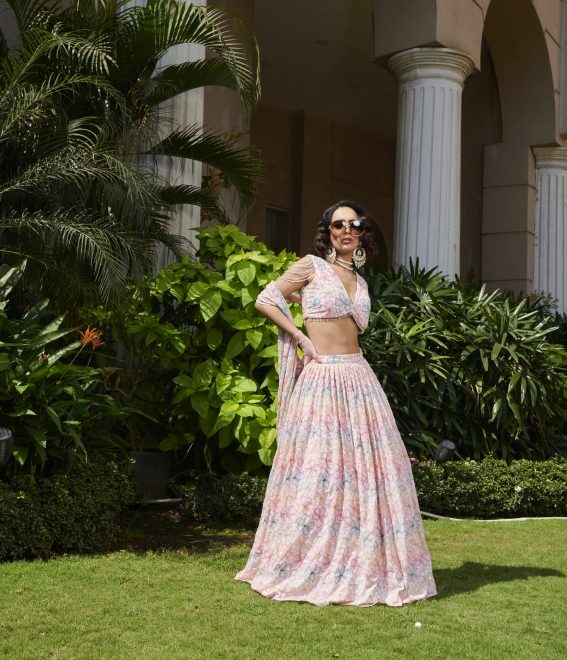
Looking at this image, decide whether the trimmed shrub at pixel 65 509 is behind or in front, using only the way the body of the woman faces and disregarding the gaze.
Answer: behind

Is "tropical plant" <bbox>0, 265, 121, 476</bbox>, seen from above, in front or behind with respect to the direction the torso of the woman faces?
behind

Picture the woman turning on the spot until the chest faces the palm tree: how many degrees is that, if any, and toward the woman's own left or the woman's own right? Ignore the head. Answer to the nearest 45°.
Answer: approximately 180°

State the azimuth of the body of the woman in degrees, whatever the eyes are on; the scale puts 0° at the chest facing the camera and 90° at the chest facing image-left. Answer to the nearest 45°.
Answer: approximately 315°

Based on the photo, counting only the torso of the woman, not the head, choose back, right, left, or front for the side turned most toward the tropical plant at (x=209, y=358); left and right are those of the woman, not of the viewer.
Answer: back

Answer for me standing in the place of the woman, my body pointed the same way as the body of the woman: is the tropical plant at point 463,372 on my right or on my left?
on my left
